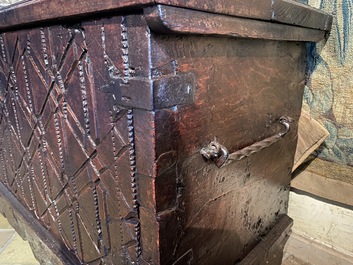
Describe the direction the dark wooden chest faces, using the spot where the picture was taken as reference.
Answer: facing the viewer and to the left of the viewer

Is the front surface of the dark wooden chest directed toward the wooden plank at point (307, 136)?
no

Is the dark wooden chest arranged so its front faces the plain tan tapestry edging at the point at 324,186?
no

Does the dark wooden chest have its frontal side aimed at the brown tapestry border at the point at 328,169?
no
